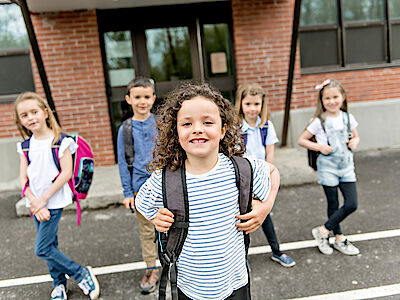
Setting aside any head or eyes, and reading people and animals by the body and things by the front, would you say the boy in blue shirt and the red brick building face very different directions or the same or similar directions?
same or similar directions

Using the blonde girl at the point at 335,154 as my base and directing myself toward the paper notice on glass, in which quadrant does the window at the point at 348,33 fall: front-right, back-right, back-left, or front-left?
front-right

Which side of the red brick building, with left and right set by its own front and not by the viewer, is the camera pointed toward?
front

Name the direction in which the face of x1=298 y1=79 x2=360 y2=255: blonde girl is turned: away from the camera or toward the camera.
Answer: toward the camera

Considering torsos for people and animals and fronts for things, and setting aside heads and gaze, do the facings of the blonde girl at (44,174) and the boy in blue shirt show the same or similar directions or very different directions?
same or similar directions

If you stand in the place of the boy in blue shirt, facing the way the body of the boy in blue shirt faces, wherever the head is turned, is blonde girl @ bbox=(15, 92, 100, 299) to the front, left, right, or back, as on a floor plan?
right

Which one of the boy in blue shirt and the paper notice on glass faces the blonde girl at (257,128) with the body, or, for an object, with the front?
the paper notice on glass

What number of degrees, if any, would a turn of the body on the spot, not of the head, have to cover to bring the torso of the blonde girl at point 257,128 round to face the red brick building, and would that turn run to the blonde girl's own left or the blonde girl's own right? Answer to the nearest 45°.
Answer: approximately 180°

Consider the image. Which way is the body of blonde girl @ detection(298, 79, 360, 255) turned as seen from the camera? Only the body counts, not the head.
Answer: toward the camera

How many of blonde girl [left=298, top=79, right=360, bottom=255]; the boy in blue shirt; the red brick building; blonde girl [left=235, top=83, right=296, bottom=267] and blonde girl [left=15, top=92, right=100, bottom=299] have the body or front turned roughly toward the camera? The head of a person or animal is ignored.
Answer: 5

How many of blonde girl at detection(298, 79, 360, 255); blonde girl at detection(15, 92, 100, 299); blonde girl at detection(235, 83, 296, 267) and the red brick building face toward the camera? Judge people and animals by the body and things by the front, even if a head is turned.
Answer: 4

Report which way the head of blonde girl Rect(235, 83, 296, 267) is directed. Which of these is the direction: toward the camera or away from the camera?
toward the camera

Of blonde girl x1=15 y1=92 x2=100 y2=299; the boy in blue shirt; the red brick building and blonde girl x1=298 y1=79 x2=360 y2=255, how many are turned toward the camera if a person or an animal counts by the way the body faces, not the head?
4
